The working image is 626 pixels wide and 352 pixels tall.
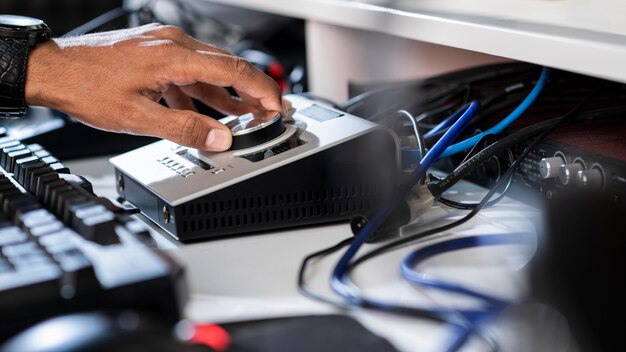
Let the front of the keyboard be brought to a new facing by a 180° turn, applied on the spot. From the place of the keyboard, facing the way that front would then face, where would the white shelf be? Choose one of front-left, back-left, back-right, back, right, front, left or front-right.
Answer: front

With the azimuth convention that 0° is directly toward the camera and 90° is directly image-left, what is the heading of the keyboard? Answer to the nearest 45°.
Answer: approximately 45°
